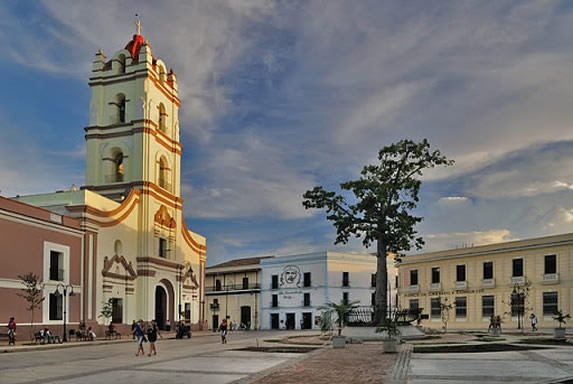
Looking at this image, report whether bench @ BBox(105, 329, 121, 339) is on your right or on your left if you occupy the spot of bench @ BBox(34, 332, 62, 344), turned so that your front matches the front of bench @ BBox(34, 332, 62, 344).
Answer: on your left

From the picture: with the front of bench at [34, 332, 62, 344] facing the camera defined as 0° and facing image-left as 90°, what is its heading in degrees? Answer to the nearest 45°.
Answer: approximately 315°

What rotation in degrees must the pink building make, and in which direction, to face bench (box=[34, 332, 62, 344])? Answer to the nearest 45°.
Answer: approximately 45° to its right

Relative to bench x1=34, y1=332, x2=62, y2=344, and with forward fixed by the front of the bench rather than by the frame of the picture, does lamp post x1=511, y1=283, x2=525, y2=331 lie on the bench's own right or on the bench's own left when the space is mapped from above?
on the bench's own left

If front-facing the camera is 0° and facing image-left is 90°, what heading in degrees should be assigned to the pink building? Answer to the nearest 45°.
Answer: approximately 315°
